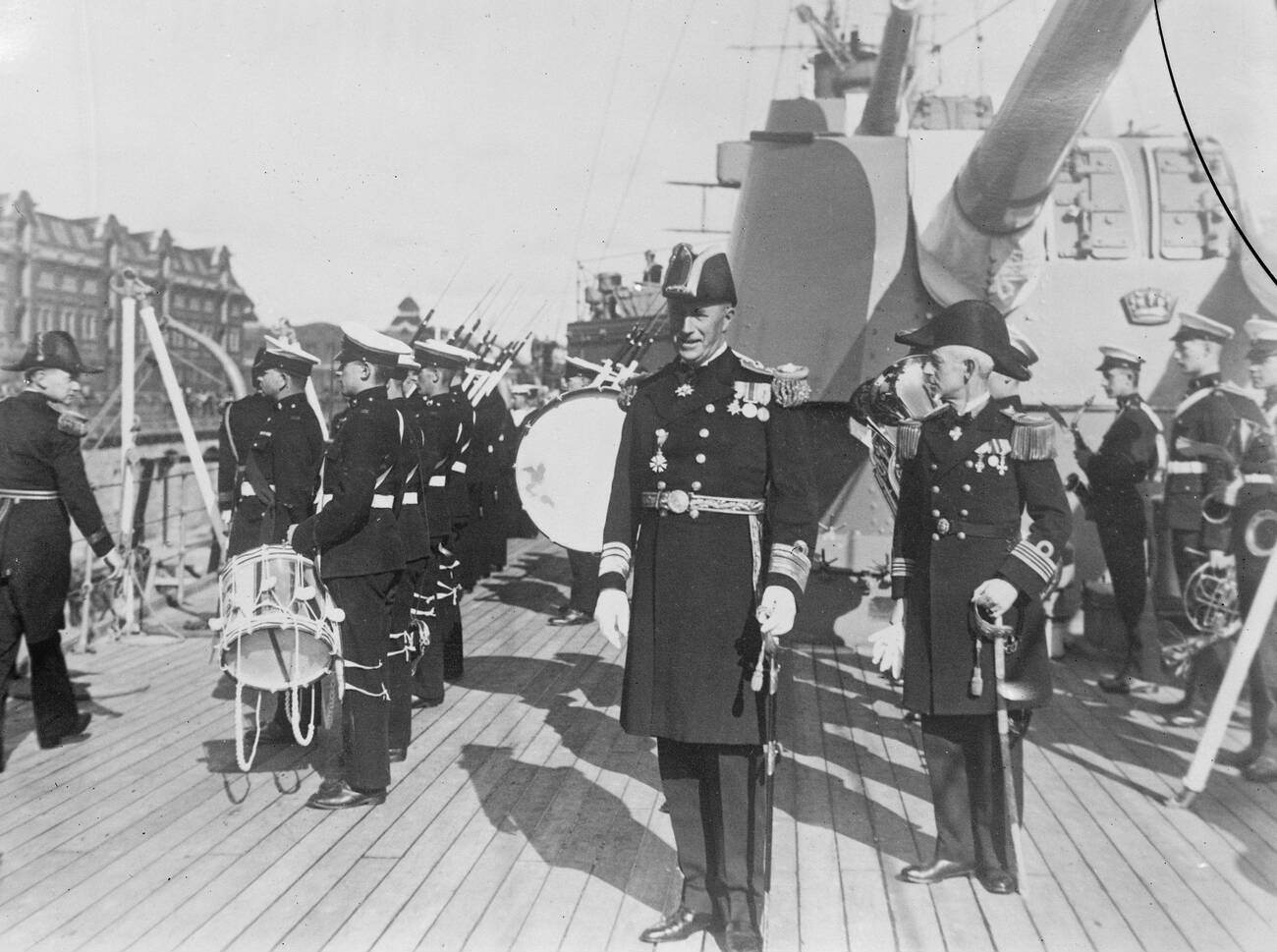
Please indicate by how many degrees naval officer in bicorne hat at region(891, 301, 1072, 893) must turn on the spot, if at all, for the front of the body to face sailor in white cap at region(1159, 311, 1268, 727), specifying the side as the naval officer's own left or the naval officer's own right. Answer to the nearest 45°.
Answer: approximately 180°

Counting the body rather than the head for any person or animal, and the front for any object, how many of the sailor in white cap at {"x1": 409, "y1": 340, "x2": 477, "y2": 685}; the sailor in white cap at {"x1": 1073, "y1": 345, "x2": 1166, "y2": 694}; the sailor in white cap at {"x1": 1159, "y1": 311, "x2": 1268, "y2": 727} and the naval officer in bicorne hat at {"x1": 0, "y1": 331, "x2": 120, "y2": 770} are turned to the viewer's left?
3

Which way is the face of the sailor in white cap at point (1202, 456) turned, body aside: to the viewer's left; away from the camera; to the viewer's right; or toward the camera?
to the viewer's left

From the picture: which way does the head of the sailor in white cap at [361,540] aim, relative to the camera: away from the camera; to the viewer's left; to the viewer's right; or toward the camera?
to the viewer's left

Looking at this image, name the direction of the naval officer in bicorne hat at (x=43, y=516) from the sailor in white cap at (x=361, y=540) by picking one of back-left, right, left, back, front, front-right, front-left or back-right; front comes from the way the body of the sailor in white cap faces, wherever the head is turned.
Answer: front-right

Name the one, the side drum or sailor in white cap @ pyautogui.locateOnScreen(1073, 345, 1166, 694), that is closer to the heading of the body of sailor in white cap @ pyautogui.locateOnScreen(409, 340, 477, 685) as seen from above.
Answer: the side drum

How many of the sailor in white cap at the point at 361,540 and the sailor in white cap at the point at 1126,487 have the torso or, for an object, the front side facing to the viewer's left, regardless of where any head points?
2

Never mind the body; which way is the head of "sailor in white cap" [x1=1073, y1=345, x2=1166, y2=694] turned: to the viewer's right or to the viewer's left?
to the viewer's left

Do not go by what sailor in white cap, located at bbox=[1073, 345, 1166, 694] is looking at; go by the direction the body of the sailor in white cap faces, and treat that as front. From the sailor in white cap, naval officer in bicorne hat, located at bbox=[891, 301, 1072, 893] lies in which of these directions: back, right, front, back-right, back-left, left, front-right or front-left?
left

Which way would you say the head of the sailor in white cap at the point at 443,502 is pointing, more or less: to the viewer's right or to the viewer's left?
to the viewer's left

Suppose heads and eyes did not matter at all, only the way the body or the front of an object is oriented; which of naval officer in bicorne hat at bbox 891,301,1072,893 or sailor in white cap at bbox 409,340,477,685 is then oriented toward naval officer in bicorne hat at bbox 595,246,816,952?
naval officer in bicorne hat at bbox 891,301,1072,893

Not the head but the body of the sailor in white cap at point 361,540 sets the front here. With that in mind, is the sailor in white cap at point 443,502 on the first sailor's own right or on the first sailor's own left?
on the first sailor's own right

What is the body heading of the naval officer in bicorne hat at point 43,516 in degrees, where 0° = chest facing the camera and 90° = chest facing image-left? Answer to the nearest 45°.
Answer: approximately 225°

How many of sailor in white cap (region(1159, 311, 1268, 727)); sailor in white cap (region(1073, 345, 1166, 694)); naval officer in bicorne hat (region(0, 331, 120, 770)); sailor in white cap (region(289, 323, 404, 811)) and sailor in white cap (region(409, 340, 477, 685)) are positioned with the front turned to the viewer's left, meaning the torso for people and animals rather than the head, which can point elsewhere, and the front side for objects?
4

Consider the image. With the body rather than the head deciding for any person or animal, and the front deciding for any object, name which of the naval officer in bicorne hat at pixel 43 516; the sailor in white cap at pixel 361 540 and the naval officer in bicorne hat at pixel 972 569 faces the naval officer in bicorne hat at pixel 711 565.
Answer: the naval officer in bicorne hat at pixel 972 569

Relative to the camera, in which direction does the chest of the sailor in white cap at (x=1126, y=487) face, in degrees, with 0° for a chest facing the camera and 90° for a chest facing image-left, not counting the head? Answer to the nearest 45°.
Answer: approximately 90°

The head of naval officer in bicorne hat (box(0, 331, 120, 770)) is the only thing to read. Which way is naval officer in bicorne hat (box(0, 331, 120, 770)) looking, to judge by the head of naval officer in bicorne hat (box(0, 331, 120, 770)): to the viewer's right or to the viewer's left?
to the viewer's right
